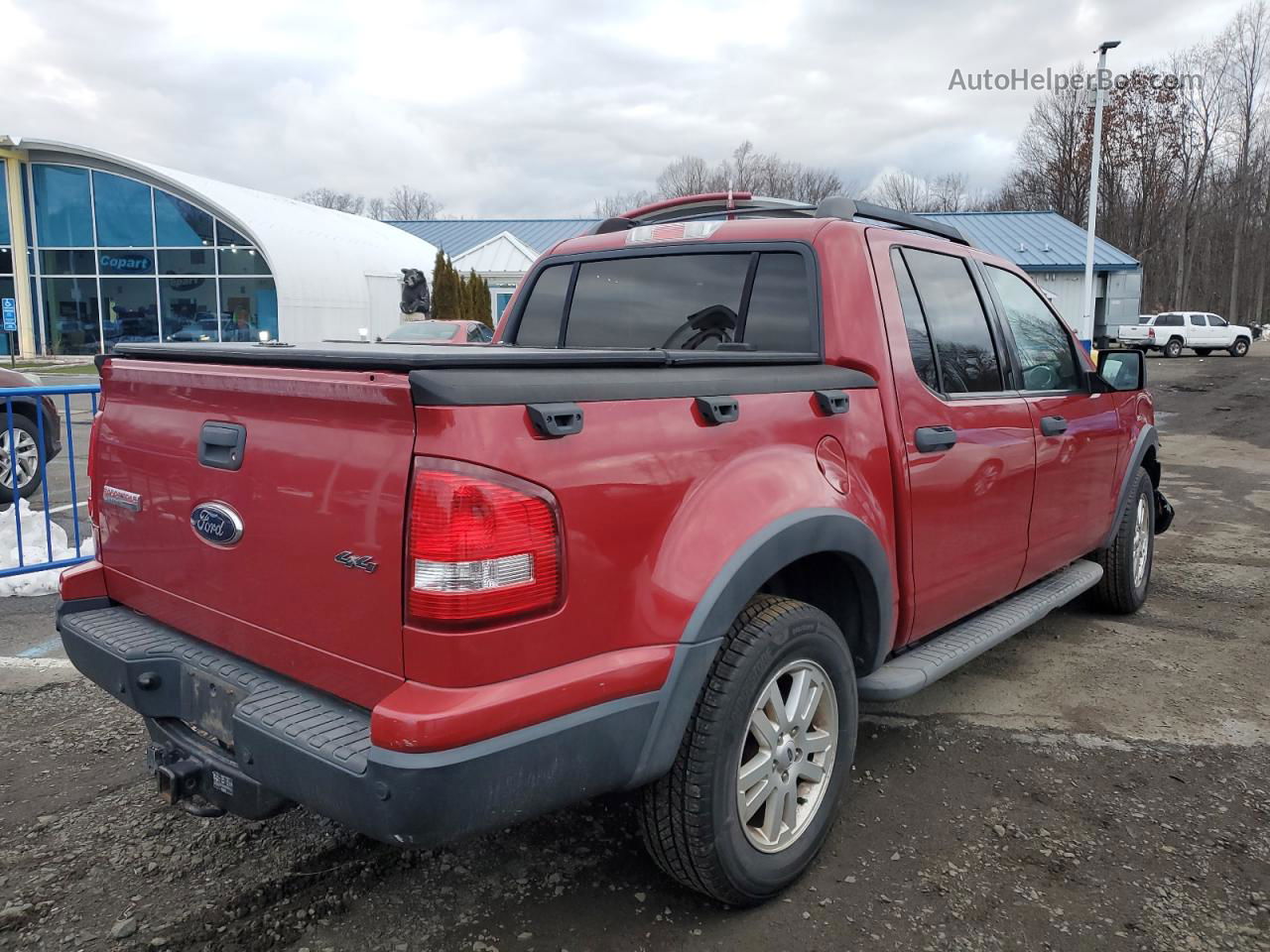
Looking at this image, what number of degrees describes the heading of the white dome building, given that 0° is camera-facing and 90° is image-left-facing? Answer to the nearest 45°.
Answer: approximately 45°

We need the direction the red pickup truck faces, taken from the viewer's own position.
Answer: facing away from the viewer and to the right of the viewer

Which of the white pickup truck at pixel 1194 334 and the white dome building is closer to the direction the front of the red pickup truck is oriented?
the white pickup truck

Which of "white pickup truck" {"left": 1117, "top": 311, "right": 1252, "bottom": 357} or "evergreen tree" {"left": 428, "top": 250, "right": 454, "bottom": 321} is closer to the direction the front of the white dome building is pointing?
the white pickup truck

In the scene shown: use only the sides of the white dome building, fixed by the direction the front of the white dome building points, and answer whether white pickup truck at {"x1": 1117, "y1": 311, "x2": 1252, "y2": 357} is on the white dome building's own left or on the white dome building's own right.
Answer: on the white dome building's own left

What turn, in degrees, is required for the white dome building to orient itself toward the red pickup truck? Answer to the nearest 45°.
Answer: approximately 45° to its left

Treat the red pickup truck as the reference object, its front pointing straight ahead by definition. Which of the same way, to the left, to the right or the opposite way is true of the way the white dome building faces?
the opposite way

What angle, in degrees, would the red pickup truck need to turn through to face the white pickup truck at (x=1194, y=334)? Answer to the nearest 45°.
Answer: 0° — it already faces it

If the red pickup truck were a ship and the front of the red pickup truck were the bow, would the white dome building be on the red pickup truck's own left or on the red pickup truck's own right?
on the red pickup truck's own left

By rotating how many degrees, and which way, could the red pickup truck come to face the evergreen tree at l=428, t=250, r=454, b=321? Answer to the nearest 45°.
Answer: approximately 45° to its left

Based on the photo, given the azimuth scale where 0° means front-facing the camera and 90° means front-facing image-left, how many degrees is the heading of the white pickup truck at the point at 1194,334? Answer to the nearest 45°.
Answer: approximately 225°

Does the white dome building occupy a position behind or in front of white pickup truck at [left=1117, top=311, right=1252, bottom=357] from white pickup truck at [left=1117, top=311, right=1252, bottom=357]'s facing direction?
behind
